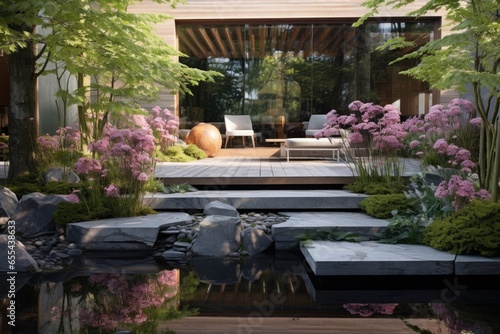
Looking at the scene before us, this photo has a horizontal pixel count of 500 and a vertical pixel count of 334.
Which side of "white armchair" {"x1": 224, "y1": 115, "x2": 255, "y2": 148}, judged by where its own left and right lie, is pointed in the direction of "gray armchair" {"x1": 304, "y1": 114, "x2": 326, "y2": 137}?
left

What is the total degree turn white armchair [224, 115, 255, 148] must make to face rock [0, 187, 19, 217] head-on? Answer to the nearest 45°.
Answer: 0° — it already faces it

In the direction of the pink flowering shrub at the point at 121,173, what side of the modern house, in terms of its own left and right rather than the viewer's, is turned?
front

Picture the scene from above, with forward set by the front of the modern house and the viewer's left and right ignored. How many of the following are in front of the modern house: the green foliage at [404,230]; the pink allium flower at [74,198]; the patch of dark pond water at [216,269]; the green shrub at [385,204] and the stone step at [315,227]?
5

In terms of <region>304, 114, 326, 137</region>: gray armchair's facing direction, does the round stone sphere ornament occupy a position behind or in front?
in front

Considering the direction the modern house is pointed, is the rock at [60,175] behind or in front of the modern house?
in front

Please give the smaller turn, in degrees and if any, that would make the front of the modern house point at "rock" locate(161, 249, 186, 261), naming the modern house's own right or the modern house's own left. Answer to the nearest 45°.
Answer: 0° — it already faces it

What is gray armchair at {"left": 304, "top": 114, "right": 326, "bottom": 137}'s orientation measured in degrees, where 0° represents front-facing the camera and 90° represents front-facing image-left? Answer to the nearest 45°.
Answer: approximately 45°

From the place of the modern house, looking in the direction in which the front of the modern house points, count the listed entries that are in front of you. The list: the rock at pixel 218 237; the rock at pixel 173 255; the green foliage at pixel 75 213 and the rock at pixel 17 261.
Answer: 4
